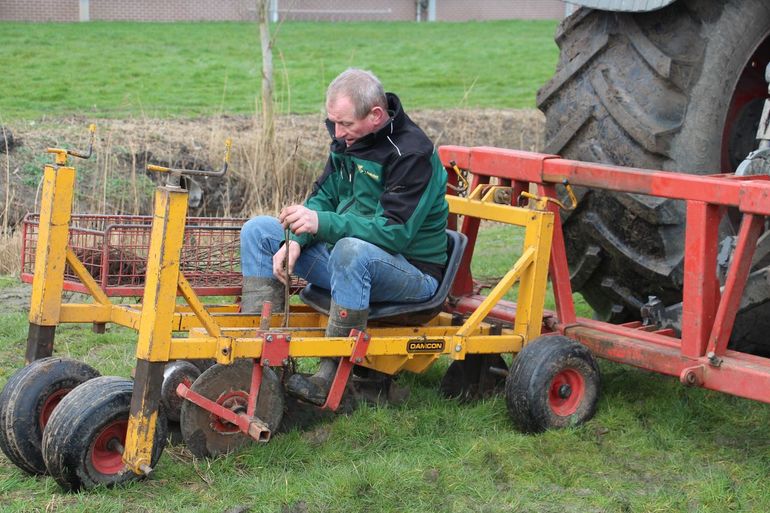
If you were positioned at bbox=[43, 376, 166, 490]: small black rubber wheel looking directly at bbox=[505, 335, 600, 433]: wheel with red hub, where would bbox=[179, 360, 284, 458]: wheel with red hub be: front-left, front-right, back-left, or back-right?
front-left

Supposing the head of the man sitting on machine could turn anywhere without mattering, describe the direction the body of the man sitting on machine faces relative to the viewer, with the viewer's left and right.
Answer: facing the viewer and to the left of the viewer

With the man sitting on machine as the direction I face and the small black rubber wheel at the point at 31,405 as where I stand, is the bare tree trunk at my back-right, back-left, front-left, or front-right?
front-left

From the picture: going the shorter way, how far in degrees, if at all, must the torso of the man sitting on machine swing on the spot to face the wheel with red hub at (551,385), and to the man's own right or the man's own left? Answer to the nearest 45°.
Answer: approximately 135° to the man's own left

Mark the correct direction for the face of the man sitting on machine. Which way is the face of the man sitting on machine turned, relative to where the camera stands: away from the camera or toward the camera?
toward the camera

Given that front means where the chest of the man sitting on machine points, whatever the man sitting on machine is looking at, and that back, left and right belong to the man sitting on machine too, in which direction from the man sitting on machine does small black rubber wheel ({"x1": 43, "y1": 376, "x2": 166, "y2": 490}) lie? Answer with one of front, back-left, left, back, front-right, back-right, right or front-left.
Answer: front

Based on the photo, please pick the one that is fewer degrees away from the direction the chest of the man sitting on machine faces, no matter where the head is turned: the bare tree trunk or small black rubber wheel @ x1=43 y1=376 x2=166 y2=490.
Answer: the small black rubber wheel

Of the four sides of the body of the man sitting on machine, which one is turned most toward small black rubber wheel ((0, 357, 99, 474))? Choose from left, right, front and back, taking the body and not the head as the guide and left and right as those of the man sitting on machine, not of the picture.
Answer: front
